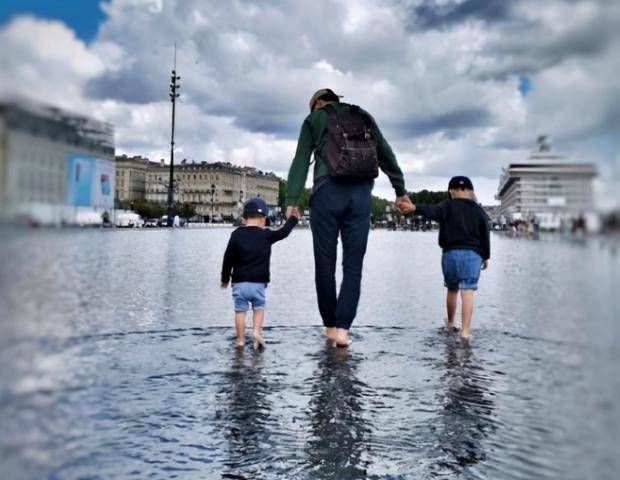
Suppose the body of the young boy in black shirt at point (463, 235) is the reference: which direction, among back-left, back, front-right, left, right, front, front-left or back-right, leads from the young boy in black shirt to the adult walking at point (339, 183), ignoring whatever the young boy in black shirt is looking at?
back-left

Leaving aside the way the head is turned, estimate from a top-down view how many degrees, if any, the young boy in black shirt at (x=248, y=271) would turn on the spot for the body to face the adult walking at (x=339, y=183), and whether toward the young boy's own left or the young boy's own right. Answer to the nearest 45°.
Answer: approximately 135° to the young boy's own right

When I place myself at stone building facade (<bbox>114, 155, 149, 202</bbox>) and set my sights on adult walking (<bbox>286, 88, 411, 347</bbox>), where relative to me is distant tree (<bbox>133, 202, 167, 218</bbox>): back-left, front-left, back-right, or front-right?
front-left

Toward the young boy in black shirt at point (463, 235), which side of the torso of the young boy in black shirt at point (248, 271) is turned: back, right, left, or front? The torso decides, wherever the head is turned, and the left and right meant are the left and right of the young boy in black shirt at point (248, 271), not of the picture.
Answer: right

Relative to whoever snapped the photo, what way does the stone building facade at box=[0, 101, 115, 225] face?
facing the viewer and to the right of the viewer

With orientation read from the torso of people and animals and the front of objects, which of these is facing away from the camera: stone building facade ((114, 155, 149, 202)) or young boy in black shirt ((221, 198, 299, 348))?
the young boy in black shirt

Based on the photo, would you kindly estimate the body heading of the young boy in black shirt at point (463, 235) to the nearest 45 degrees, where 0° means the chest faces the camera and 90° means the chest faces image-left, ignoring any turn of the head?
approximately 180°

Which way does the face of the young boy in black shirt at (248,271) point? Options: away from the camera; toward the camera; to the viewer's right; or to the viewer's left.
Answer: away from the camera

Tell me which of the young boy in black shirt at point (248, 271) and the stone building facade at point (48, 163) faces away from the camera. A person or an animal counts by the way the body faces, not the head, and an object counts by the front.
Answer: the young boy in black shirt

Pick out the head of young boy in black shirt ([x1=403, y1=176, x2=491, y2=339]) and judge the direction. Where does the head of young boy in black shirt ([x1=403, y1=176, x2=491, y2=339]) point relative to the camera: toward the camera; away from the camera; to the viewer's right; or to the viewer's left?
away from the camera

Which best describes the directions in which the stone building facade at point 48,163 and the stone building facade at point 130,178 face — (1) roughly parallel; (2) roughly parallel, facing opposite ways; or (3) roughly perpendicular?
roughly parallel

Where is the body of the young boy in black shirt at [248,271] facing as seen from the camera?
away from the camera
